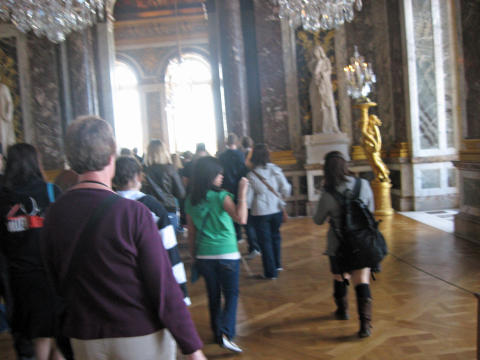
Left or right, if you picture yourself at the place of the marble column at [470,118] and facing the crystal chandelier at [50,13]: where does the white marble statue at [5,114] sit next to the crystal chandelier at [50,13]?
right

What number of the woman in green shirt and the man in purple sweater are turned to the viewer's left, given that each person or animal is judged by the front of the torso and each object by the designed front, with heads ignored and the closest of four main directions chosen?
0

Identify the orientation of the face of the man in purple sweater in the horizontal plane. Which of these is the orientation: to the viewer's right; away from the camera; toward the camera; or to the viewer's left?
away from the camera

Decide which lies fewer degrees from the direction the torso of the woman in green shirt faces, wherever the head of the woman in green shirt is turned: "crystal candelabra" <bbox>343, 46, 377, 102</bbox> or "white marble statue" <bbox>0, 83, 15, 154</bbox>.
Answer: the crystal candelabra

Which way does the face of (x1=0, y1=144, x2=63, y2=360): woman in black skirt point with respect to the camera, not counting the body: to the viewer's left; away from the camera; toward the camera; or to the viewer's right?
away from the camera

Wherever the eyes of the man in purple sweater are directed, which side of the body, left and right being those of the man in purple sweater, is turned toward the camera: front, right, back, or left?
back

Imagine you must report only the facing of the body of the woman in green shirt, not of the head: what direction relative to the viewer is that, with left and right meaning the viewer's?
facing away from the viewer and to the right of the viewer

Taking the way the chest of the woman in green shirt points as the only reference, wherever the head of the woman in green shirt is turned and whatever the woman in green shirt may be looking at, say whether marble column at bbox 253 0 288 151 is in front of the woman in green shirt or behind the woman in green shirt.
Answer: in front

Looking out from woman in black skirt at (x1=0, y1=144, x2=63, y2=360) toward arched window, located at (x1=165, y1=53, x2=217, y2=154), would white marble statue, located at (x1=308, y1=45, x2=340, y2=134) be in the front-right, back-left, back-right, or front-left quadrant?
front-right

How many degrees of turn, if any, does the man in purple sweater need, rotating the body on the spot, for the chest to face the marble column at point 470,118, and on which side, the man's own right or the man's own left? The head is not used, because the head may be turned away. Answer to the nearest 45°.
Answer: approximately 45° to the man's own right

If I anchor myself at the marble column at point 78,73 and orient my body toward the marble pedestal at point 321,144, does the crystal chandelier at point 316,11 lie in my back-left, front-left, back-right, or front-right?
front-right

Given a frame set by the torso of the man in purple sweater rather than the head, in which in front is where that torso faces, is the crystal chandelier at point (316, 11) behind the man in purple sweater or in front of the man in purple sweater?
in front

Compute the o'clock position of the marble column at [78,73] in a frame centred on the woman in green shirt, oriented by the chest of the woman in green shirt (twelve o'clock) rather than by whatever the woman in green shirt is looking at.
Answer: The marble column is roughly at 10 o'clock from the woman in green shirt.
